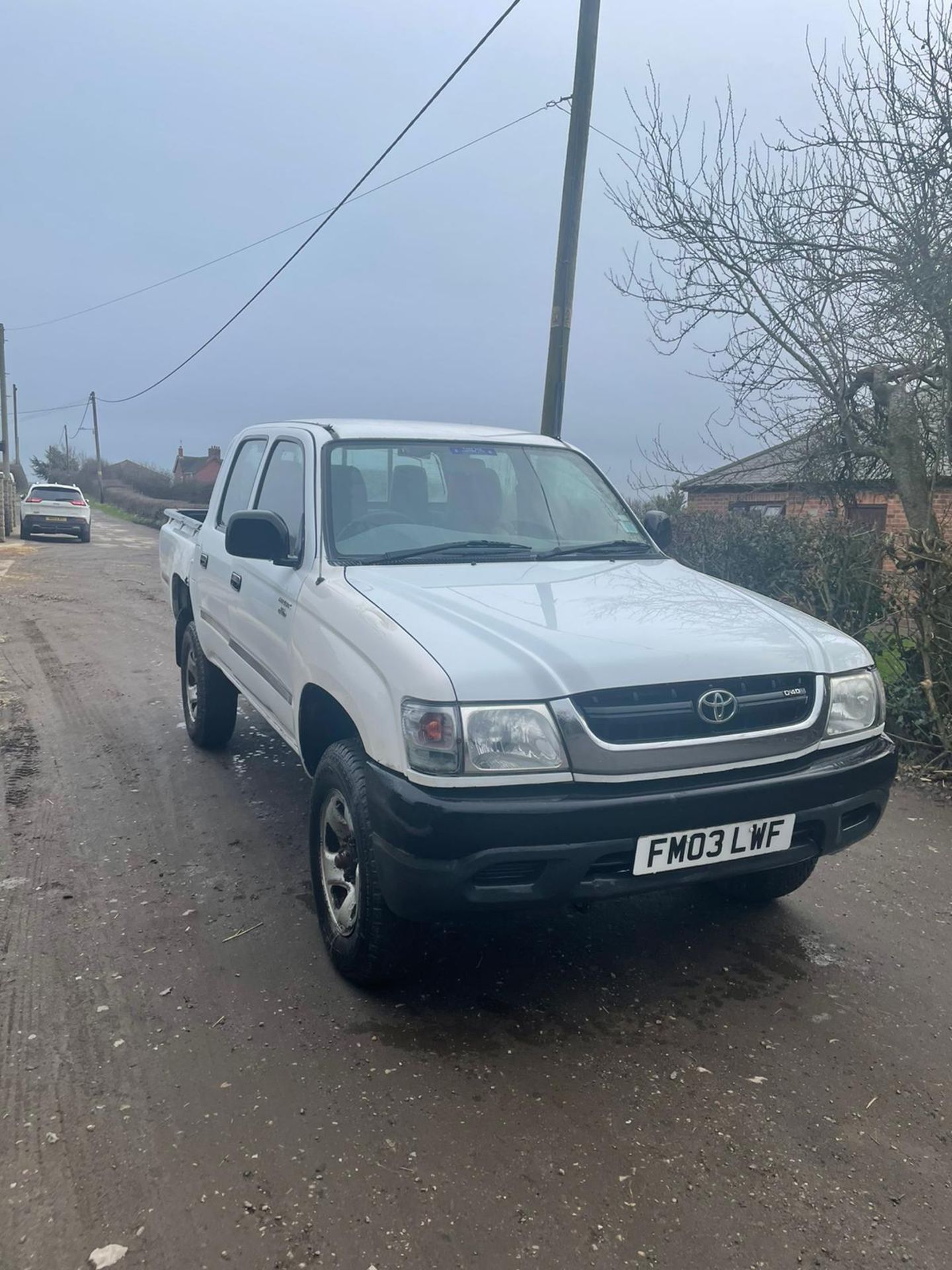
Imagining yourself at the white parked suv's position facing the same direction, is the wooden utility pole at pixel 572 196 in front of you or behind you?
behind

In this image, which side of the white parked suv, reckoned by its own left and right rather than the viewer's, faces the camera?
back

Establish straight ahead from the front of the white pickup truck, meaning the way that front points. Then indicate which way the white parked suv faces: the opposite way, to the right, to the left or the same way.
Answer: the opposite way

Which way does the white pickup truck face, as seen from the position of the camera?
facing the viewer and to the right of the viewer

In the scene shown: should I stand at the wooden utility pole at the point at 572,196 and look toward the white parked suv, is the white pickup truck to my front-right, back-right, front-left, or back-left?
back-left

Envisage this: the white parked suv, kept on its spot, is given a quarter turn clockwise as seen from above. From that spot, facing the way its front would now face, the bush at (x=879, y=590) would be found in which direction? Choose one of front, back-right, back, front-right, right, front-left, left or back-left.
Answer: right

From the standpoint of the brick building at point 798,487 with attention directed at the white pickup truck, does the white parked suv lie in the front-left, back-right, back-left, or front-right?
back-right

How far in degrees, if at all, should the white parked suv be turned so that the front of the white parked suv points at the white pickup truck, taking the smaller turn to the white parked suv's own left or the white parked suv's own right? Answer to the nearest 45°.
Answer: approximately 180°

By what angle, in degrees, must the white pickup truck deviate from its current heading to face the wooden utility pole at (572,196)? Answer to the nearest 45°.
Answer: approximately 135° to its left

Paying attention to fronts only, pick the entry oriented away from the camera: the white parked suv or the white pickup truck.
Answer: the white parked suv
